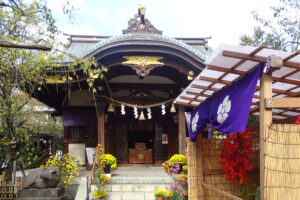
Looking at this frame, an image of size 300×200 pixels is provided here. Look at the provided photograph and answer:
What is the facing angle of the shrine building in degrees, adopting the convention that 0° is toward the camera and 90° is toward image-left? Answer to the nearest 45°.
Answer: approximately 0°

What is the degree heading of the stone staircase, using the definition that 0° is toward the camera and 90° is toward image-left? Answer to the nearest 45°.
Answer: approximately 0°

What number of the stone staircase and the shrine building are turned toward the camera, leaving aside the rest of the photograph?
2
